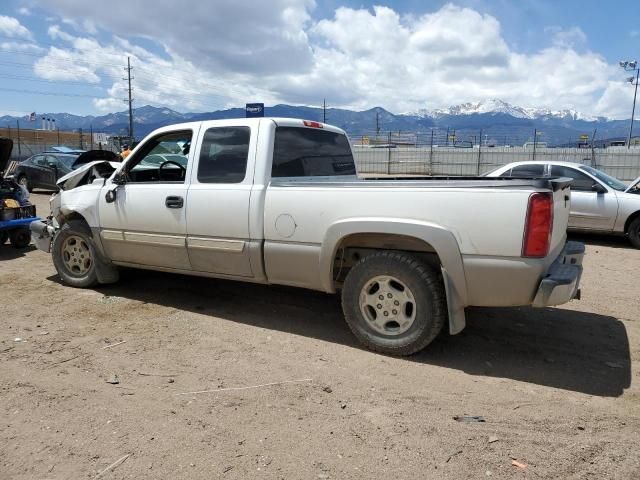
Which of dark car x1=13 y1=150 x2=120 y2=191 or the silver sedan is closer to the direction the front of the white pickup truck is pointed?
the dark car

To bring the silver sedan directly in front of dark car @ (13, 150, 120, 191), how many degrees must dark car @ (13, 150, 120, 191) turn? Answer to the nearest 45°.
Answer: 0° — it already faces it

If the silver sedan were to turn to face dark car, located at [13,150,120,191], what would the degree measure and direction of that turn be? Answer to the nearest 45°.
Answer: approximately 135° to its right

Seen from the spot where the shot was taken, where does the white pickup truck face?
facing away from the viewer and to the left of the viewer

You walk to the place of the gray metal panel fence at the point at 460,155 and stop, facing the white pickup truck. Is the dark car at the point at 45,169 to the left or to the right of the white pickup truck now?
right

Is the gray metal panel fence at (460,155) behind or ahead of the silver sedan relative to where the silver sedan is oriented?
behind

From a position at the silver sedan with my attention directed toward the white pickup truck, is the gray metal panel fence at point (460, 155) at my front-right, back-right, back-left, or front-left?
back-right

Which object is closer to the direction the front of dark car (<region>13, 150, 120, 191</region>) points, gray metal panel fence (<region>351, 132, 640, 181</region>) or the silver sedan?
the silver sedan

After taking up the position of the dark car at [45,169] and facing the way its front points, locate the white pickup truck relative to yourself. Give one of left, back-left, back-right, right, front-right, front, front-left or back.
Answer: front-right

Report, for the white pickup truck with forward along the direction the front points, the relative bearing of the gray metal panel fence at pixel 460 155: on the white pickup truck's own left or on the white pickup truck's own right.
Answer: on the white pickup truck's own right
